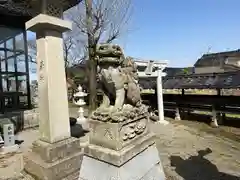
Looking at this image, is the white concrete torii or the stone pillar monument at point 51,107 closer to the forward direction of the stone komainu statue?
the stone pillar monument

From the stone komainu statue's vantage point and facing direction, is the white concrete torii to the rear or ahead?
to the rear

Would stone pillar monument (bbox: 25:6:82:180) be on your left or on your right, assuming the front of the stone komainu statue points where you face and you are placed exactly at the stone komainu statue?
on your right

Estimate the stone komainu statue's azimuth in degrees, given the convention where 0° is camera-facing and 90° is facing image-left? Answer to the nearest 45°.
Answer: approximately 45°
